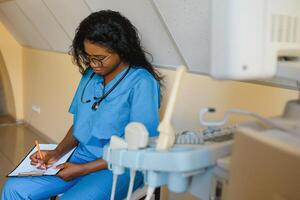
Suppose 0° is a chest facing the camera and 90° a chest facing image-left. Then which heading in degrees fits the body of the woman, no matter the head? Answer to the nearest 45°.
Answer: approximately 45°

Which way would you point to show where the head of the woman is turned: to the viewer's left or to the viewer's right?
to the viewer's left
